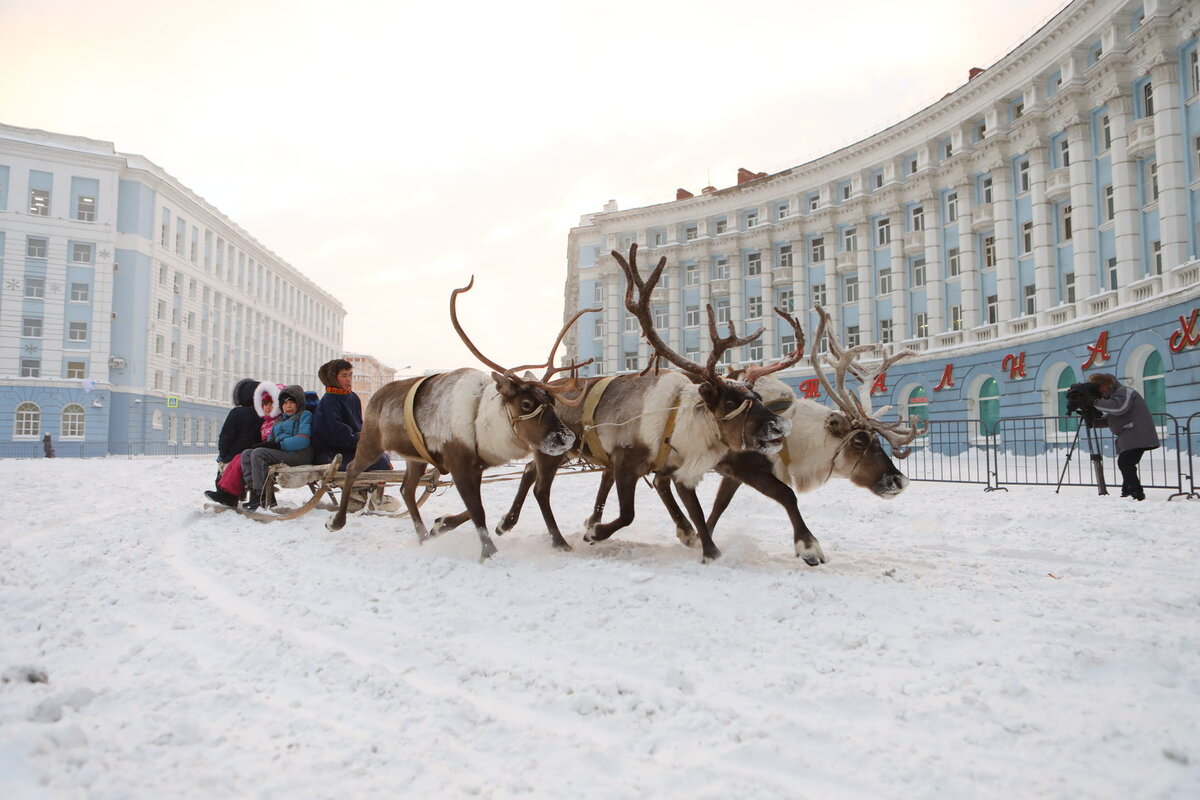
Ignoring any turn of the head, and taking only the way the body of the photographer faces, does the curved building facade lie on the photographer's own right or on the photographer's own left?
on the photographer's own right

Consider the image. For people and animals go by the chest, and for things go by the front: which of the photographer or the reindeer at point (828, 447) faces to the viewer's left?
the photographer

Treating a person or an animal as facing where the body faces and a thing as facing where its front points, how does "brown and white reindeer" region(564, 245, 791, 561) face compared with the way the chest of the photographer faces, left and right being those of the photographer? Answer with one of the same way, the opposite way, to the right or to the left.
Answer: the opposite way

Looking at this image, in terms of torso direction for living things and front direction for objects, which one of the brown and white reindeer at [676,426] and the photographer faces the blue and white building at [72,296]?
the photographer

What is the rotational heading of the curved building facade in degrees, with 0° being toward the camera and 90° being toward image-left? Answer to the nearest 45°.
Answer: approximately 45°

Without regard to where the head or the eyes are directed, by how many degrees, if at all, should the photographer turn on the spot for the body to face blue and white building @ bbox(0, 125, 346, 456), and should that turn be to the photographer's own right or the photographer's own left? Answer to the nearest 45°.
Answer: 0° — they already face it

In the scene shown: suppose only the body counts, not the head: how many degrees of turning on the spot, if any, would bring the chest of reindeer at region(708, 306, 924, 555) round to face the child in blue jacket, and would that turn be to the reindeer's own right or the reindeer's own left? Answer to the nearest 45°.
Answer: approximately 135° to the reindeer's own right

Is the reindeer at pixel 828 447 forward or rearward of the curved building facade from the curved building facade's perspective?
forward

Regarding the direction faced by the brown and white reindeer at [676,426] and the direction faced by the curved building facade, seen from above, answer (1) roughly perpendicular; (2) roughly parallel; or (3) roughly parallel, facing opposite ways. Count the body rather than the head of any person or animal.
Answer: roughly perpendicular

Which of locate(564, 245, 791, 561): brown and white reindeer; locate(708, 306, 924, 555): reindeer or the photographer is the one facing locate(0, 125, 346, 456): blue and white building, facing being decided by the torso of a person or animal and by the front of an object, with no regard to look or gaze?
the photographer

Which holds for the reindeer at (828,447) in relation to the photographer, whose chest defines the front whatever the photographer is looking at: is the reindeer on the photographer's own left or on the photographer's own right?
on the photographer's own left

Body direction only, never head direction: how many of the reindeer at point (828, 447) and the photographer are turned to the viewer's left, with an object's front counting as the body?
1

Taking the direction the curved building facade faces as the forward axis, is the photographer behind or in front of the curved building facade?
in front

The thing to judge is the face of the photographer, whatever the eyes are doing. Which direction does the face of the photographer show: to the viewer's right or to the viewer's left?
to the viewer's left

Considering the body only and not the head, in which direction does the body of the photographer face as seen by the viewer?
to the viewer's left
